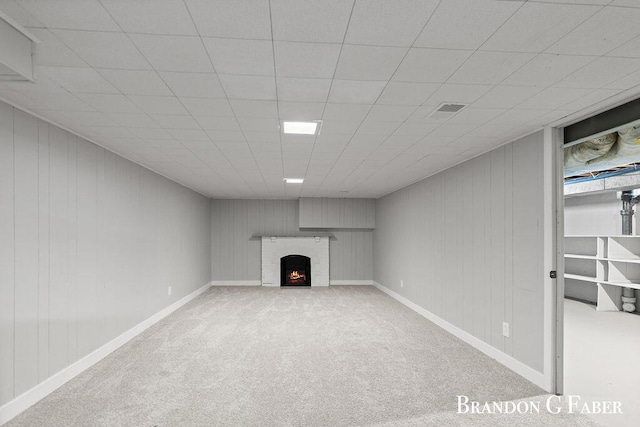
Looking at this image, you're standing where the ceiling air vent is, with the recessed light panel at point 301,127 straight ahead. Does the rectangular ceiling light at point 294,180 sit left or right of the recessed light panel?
right

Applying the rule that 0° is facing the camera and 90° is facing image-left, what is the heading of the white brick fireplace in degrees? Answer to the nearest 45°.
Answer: approximately 0°

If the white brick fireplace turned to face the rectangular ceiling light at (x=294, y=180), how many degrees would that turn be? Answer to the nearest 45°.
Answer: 0° — it already faces it

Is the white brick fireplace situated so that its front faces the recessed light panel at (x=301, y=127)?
yes

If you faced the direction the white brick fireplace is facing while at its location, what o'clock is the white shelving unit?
The white shelving unit is roughly at 10 o'clock from the white brick fireplace.
